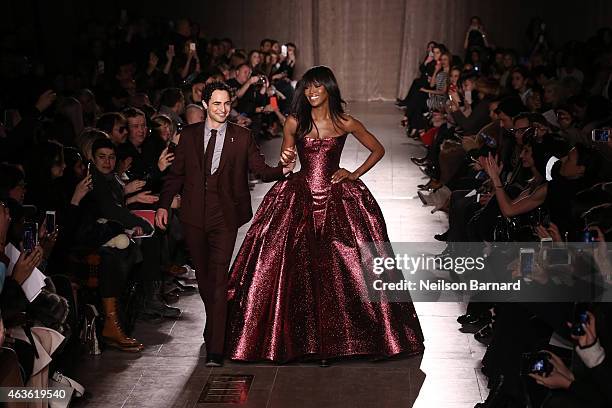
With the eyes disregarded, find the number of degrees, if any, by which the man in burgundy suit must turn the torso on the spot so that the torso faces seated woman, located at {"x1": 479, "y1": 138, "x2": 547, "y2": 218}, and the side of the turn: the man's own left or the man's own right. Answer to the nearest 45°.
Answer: approximately 90° to the man's own left

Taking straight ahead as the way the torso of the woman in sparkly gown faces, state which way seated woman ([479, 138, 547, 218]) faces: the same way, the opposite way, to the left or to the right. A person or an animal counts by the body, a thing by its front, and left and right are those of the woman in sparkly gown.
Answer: to the right

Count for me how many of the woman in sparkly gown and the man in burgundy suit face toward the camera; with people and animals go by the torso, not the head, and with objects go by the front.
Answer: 2

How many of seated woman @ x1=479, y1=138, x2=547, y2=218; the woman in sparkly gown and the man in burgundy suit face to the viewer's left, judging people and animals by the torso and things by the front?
1

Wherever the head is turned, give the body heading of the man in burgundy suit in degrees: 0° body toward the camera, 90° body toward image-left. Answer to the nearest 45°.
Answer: approximately 0°

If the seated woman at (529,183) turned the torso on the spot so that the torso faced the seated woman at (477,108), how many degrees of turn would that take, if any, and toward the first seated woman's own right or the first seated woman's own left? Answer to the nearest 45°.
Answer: approximately 90° to the first seated woman's own right

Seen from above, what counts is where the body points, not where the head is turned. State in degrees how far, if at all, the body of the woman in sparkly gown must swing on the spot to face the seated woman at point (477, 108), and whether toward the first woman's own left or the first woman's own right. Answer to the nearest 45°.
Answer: approximately 180°

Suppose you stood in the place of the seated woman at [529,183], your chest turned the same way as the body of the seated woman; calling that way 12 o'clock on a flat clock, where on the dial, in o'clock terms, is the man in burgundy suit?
The man in burgundy suit is roughly at 11 o'clock from the seated woman.

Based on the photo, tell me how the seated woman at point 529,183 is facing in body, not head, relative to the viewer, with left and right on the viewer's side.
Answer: facing to the left of the viewer

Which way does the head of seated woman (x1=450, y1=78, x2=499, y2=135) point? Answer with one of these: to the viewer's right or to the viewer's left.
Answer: to the viewer's left

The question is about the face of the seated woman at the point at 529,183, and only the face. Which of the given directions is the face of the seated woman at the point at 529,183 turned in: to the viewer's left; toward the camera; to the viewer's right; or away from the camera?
to the viewer's left

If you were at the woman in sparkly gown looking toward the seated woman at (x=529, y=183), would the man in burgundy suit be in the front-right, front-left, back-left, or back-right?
back-left

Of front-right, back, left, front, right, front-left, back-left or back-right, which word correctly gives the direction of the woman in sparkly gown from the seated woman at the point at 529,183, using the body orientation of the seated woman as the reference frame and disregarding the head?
front-left
